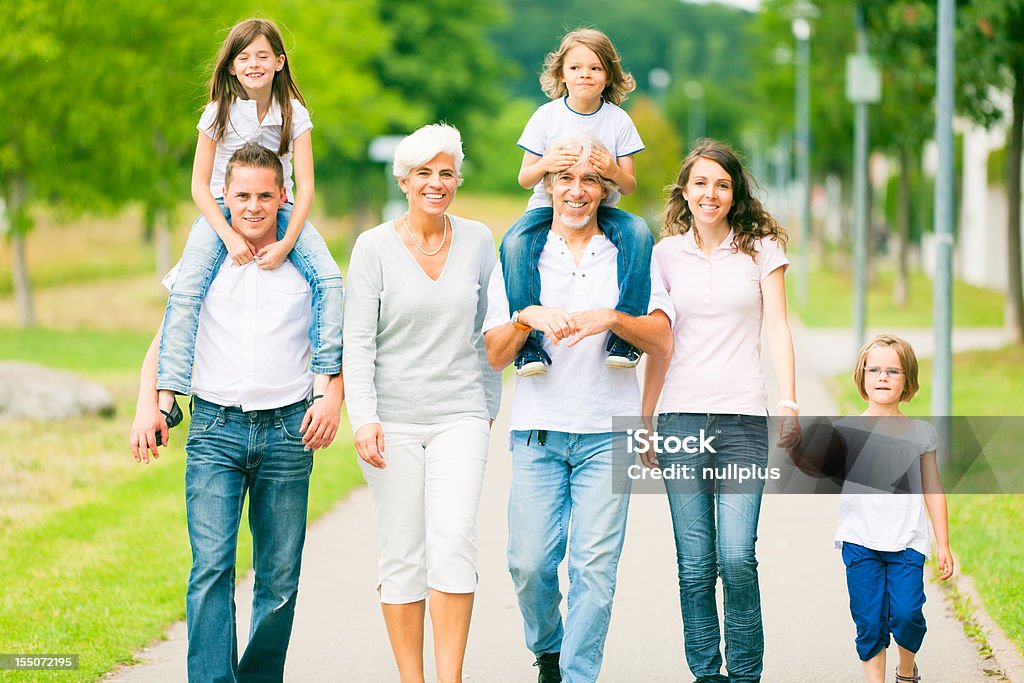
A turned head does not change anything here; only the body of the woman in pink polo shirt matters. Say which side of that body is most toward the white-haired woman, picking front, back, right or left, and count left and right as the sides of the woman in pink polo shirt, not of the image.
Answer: right

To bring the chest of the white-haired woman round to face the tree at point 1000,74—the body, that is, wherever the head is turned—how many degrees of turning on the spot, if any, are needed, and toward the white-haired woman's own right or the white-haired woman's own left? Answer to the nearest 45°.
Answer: approximately 135° to the white-haired woman's own left

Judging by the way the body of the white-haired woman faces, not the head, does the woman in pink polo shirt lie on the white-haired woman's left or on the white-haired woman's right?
on the white-haired woman's left

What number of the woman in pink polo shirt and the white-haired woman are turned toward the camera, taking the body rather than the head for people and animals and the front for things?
2

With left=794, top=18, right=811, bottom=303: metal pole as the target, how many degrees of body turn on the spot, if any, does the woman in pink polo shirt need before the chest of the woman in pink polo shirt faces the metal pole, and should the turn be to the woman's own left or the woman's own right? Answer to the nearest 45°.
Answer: approximately 180°

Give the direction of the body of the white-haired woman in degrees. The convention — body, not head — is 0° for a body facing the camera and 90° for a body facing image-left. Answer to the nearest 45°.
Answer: approximately 0°

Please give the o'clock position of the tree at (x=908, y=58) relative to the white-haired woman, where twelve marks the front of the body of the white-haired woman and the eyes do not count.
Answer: The tree is roughly at 7 o'clock from the white-haired woman.

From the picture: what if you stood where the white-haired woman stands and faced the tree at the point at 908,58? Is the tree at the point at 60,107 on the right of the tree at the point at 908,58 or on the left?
left
